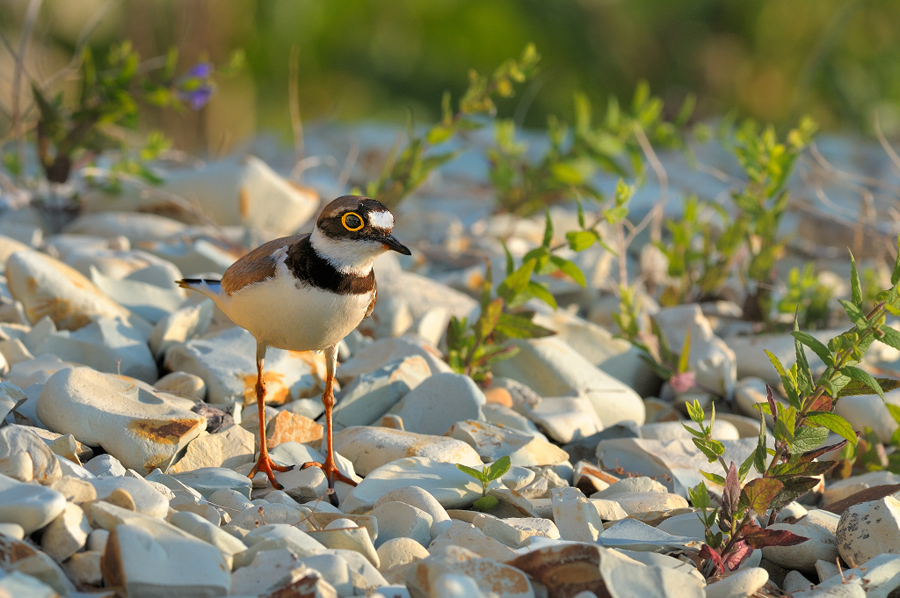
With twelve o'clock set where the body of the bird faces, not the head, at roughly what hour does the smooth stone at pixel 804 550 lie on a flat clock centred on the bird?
The smooth stone is roughly at 11 o'clock from the bird.

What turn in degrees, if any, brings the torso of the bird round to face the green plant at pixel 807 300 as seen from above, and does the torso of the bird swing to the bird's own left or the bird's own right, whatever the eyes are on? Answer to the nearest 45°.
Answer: approximately 90° to the bird's own left

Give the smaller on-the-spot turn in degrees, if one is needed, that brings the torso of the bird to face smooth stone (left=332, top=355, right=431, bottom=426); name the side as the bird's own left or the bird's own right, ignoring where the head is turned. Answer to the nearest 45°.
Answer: approximately 135° to the bird's own left

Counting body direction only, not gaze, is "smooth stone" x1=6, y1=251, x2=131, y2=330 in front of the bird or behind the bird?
behind

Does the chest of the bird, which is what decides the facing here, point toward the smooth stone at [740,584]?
yes

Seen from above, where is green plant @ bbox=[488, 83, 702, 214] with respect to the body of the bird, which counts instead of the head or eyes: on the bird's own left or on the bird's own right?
on the bird's own left

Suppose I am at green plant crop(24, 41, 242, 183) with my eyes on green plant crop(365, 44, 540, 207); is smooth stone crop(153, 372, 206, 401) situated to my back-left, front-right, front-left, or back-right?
front-right

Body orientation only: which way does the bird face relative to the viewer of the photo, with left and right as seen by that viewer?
facing the viewer and to the right of the viewer

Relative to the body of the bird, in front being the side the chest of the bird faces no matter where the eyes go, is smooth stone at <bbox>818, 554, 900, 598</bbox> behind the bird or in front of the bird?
in front

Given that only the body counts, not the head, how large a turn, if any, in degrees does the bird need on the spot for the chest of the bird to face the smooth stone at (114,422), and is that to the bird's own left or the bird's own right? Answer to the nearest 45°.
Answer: approximately 135° to the bird's own right

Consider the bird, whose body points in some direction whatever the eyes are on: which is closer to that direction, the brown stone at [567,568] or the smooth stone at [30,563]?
the brown stone
